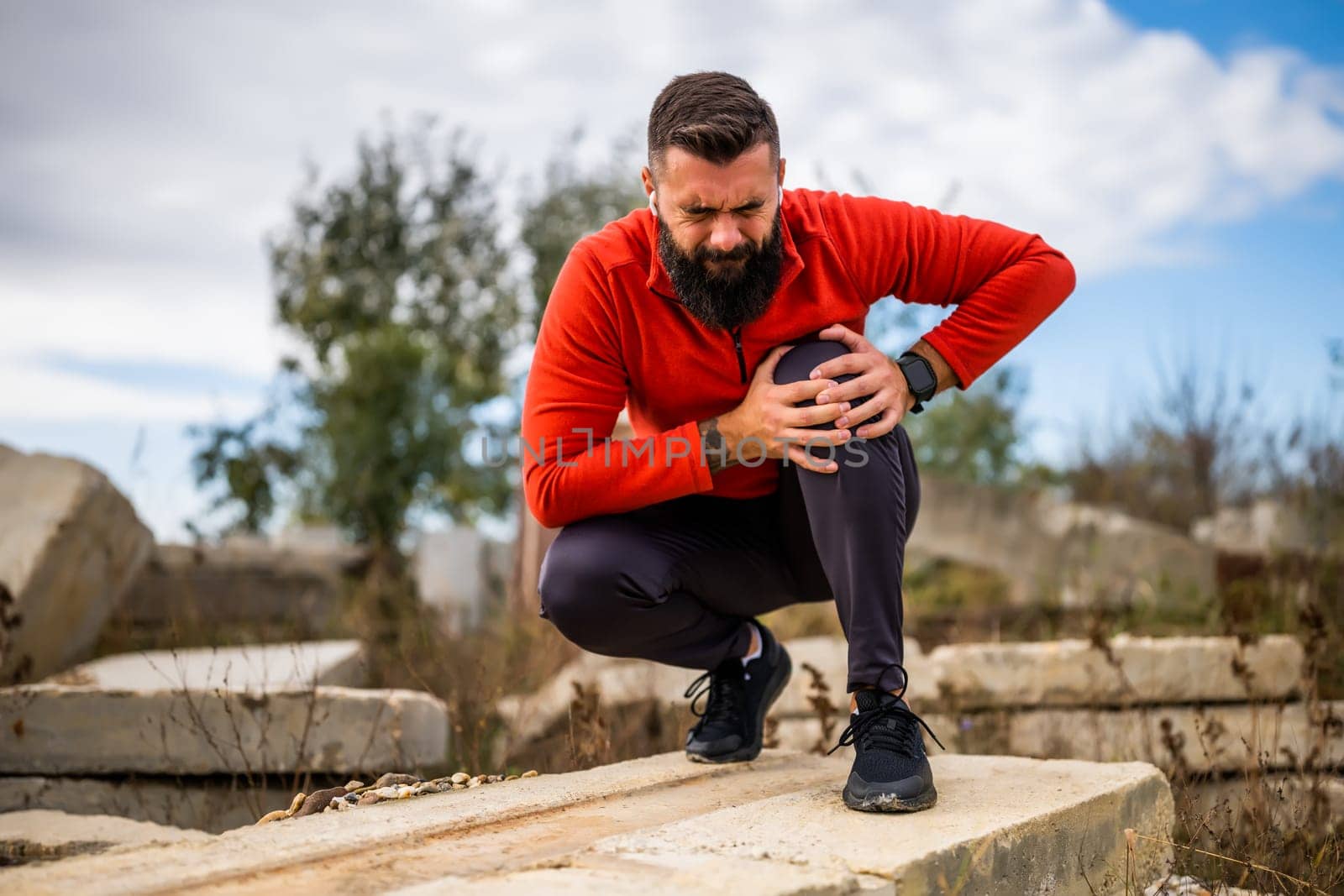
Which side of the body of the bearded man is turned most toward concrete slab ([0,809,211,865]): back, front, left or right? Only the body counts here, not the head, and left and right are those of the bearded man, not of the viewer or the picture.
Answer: right

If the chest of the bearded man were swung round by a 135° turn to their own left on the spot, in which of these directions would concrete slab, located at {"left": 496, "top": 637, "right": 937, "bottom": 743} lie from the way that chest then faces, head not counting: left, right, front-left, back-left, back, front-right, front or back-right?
front-left

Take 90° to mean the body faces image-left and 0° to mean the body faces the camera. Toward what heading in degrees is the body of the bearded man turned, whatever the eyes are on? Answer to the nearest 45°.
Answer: approximately 0°

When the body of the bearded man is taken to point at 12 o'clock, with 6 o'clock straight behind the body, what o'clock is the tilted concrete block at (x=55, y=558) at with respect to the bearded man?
The tilted concrete block is roughly at 4 o'clock from the bearded man.

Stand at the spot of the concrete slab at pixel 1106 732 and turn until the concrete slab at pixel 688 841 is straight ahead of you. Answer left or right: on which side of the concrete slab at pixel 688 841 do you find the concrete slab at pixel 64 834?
right

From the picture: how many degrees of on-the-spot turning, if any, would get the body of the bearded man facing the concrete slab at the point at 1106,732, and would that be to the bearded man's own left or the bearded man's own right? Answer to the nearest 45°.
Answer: approximately 135° to the bearded man's own left

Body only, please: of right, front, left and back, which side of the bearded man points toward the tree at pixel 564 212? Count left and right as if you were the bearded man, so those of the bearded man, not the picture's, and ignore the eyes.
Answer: back

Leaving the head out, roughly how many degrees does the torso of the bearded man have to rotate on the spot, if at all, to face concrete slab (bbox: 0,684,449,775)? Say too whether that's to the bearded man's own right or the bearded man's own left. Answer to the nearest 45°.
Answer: approximately 135° to the bearded man's own right

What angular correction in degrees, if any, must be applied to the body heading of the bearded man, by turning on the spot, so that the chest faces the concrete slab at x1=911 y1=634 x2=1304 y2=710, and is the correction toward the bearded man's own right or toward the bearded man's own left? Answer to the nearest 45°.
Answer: approximately 135° to the bearded man's own left

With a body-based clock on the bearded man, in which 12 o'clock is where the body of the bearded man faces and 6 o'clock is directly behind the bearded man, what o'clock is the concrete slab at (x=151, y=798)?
The concrete slab is roughly at 4 o'clock from the bearded man.

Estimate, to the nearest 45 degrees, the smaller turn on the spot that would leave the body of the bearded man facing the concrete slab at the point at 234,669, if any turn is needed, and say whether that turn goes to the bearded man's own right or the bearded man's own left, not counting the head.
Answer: approximately 135° to the bearded man's own right
